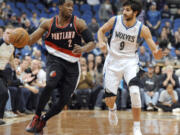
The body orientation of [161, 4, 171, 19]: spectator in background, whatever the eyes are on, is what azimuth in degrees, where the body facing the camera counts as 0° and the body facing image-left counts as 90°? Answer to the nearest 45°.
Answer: approximately 0°

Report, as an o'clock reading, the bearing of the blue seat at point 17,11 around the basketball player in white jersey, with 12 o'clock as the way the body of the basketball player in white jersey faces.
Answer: The blue seat is roughly at 5 o'clock from the basketball player in white jersey.

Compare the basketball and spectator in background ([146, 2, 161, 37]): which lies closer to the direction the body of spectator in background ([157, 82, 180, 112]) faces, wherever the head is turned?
the basketball

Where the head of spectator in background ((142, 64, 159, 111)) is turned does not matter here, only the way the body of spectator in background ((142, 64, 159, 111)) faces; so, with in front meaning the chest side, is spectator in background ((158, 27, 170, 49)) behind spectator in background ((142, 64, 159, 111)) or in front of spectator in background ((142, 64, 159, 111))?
behind

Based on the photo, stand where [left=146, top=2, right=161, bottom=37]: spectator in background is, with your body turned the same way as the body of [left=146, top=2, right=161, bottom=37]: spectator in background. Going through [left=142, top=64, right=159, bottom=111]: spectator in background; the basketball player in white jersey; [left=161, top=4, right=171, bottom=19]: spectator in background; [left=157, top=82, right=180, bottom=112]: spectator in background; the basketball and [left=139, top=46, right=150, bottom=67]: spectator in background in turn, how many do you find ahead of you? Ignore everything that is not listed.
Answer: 5

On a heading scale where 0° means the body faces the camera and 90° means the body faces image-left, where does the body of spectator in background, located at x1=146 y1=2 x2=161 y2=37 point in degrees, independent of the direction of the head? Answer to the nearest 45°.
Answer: approximately 0°

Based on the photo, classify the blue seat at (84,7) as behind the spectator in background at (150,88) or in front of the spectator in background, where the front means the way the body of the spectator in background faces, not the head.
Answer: behind

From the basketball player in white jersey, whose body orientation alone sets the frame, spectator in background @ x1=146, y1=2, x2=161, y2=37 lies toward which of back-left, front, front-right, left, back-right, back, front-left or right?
back
